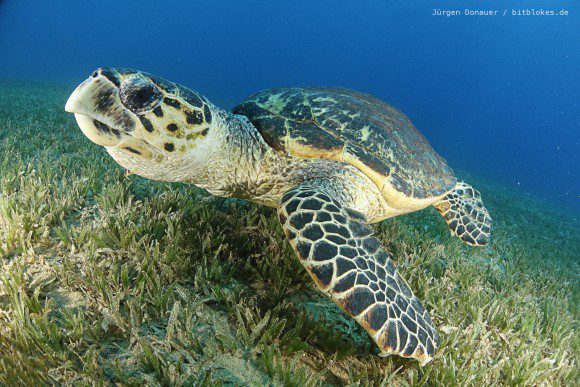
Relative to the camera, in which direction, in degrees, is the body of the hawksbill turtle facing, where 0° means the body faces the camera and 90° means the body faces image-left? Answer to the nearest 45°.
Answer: approximately 45°
